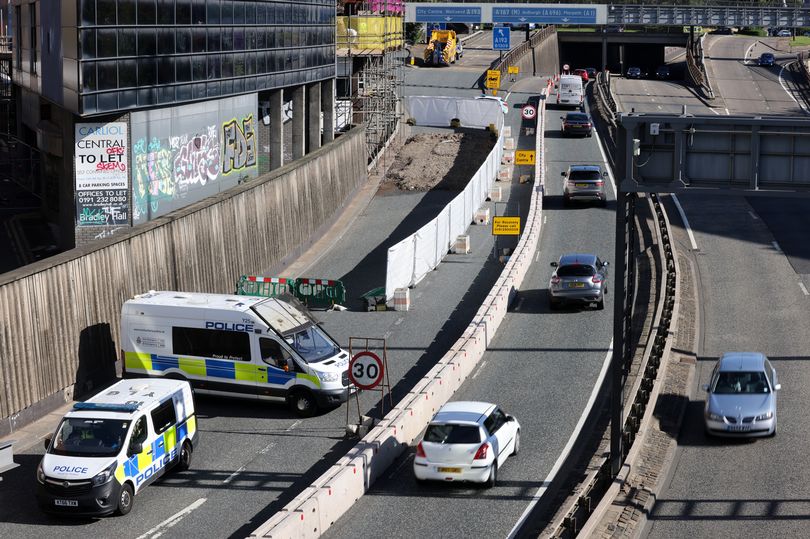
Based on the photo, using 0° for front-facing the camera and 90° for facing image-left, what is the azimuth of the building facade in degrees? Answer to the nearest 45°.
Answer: approximately 315°

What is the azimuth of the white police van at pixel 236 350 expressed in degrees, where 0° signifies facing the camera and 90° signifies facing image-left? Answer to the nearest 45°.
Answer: approximately 315°

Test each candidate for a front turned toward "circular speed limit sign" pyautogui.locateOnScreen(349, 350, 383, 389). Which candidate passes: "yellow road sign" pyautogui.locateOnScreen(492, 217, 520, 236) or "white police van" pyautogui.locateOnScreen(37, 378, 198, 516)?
the yellow road sign

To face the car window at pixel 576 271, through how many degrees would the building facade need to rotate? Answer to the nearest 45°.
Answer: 0° — it already faces it

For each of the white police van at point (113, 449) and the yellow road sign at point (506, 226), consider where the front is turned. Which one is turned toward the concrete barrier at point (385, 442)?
the yellow road sign

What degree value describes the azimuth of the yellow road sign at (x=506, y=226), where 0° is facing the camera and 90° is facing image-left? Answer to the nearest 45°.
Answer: approximately 0°

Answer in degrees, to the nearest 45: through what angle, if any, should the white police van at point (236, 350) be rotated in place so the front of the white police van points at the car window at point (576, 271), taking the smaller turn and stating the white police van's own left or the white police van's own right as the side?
approximately 90° to the white police van's own left
